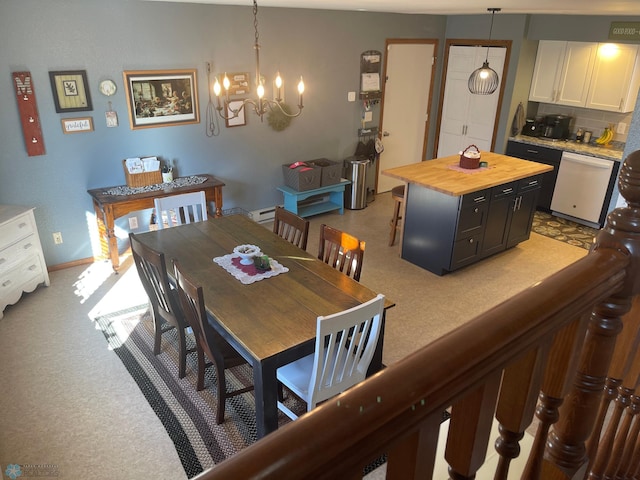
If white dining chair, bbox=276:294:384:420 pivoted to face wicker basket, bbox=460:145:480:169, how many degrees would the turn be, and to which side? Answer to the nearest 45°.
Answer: approximately 90° to its right

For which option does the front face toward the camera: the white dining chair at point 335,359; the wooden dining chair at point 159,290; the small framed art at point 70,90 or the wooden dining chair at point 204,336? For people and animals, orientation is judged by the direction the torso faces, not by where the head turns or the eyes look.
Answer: the small framed art

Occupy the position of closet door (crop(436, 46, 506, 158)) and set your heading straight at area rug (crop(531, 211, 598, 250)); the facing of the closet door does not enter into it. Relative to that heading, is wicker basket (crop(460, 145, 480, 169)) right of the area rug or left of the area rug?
right

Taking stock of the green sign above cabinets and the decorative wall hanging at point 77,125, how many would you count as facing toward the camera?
2

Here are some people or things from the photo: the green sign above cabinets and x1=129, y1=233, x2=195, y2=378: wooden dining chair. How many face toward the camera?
1
